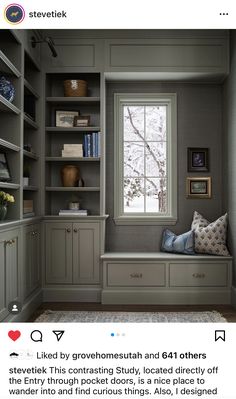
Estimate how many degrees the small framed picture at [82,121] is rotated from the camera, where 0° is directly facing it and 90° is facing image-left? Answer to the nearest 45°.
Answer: approximately 0°

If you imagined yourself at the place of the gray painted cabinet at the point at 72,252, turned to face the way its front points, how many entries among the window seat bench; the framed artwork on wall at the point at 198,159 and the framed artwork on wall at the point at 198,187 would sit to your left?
3

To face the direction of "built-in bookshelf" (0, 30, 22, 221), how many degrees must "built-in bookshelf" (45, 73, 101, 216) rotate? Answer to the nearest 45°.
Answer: approximately 45° to its right

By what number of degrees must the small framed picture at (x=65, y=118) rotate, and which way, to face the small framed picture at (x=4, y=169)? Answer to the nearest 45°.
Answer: approximately 45° to its right

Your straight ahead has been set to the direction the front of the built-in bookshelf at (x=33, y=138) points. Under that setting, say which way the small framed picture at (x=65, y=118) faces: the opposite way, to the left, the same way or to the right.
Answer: to the right

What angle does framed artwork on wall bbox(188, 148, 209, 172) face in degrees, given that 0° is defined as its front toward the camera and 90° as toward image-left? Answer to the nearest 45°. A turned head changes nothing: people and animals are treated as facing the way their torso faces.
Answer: approximately 0°

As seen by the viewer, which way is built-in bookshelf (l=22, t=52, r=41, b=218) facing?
to the viewer's right

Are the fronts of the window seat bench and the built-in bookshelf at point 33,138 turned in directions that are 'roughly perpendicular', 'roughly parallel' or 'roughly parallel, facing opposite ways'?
roughly perpendicular
